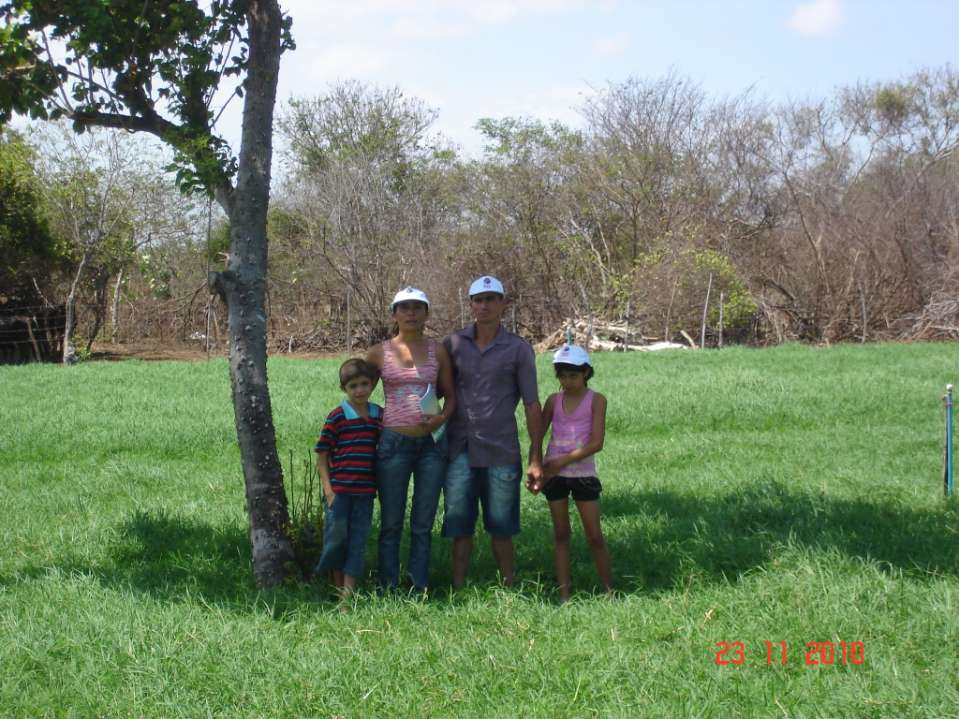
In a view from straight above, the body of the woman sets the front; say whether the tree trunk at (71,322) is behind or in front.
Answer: behind

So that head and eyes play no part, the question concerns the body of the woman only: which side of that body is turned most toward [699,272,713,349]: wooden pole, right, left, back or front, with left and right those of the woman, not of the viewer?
back

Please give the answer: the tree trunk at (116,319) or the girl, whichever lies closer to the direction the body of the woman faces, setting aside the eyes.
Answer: the girl

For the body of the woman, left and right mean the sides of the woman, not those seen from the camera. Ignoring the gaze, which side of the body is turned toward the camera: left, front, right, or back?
front

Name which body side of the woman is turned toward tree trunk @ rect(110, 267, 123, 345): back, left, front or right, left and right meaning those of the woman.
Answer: back

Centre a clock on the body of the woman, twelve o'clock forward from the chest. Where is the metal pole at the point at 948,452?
The metal pole is roughly at 8 o'clock from the woman.
